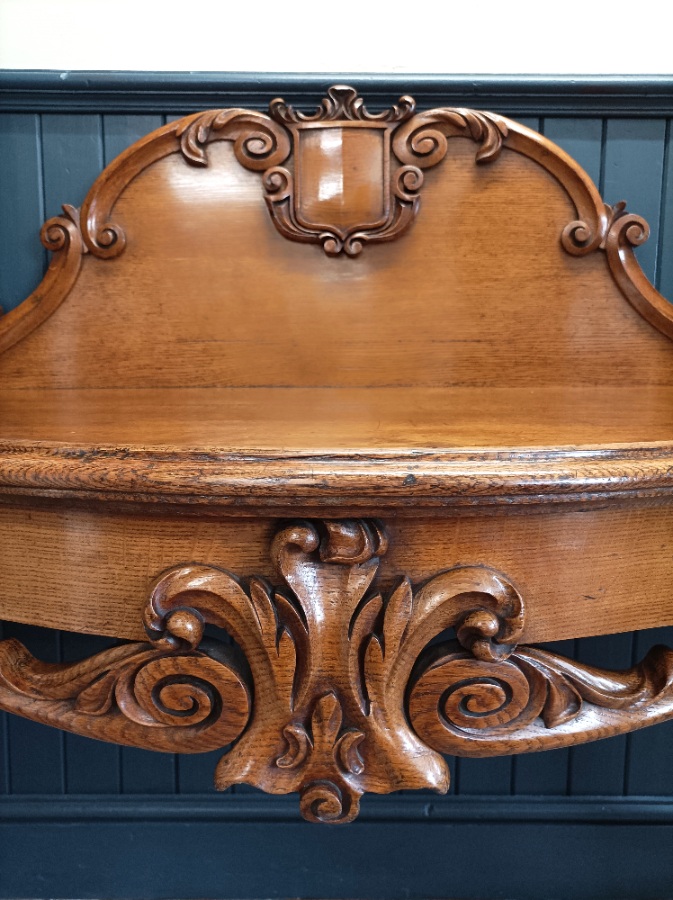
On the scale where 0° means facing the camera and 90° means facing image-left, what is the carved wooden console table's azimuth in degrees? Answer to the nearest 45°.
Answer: approximately 0°
